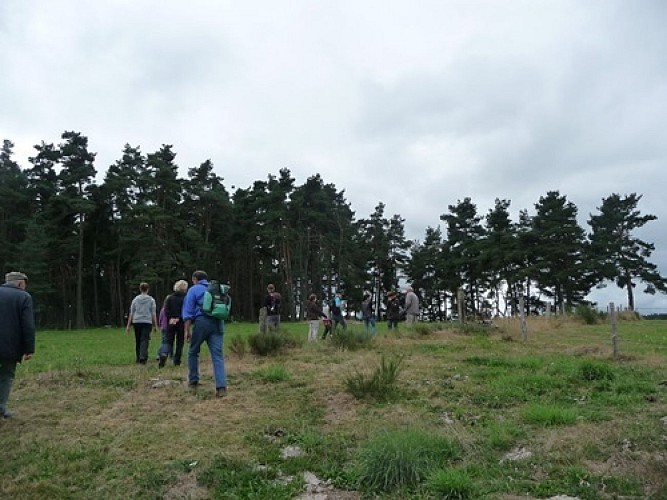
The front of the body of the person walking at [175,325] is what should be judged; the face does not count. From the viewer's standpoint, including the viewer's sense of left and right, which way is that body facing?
facing away from the viewer and to the right of the viewer

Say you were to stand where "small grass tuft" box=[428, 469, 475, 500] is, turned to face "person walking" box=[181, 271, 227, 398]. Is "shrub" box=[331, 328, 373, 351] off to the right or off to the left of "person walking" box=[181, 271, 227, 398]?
right

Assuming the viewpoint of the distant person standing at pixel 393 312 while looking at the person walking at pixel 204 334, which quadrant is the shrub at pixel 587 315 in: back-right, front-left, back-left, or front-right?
back-left

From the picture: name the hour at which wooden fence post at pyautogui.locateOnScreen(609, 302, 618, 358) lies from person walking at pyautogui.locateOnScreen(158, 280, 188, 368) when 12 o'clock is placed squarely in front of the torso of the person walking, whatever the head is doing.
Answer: The wooden fence post is roughly at 2 o'clock from the person walking.

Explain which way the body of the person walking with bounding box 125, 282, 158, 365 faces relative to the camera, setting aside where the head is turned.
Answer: away from the camera

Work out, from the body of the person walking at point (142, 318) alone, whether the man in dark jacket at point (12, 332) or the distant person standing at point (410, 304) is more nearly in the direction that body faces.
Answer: the distant person standing

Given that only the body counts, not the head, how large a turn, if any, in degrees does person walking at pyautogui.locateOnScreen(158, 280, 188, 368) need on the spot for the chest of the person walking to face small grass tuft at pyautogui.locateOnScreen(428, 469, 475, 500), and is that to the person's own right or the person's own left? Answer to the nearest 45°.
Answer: approximately 135° to the person's own right

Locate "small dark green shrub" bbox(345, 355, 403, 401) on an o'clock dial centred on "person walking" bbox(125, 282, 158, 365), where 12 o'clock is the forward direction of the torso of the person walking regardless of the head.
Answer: The small dark green shrub is roughly at 5 o'clock from the person walking.

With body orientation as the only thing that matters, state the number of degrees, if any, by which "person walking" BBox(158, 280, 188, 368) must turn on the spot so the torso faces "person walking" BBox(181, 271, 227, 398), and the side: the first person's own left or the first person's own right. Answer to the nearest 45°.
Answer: approximately 135° to the first person's own right

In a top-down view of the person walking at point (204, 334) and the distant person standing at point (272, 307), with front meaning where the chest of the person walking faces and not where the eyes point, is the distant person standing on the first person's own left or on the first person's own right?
on the first person's own right

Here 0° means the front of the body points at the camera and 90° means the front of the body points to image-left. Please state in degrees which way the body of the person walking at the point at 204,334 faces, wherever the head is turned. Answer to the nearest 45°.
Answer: approximately 135°
